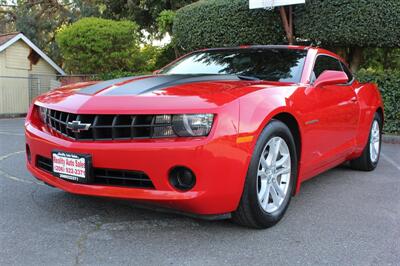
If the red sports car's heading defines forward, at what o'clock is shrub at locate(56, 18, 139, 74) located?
The shrub is roughly at 4 o'clock from the red sports car.

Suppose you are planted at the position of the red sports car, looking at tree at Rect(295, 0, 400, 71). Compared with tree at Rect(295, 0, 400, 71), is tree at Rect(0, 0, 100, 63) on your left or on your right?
left

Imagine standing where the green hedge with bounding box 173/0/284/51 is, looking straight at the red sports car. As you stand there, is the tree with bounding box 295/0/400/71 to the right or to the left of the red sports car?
left

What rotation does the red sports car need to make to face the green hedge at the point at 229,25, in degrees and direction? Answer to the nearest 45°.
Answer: approximately 135° to its right

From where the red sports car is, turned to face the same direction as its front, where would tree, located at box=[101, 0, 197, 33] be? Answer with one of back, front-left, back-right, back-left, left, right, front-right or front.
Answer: back-right

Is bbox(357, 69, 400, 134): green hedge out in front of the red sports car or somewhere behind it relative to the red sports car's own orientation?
behind

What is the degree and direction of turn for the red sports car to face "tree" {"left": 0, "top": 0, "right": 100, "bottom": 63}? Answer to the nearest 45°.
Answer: approximately 135° to its right

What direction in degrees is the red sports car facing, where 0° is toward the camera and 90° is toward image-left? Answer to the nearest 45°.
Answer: approximately 45°
